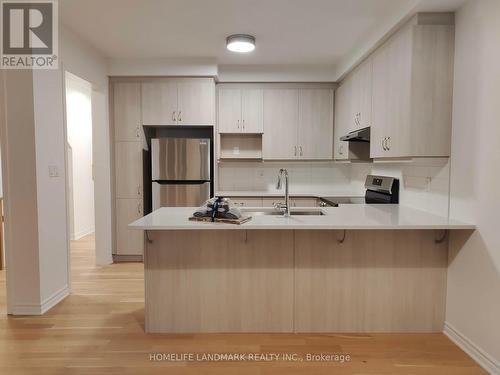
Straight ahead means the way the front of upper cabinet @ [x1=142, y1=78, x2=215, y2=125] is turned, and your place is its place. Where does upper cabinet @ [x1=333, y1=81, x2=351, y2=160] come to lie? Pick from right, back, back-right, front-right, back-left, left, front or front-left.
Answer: left

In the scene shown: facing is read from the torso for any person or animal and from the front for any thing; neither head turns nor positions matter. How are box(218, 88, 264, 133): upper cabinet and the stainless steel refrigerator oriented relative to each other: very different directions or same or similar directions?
same or similar directions

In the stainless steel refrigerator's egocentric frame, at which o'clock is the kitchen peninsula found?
The kitchen peninsula is roughly at 11 o'clock from the stainless steel refrigerator.

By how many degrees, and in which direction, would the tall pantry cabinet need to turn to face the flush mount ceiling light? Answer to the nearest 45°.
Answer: approximately 45° to its left

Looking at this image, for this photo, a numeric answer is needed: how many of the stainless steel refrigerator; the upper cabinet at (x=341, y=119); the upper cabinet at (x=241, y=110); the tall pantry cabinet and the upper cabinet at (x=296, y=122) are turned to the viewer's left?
1

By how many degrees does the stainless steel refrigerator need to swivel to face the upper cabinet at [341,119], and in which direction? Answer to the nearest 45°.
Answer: approximately 90° to its left

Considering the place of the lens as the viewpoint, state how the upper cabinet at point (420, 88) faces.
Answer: facing the viewer and to the left of the viewer

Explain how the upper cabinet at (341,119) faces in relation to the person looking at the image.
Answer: facing to the left of the viewer

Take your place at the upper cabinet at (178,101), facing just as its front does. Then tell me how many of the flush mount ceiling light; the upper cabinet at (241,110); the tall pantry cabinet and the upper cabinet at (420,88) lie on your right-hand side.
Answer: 1

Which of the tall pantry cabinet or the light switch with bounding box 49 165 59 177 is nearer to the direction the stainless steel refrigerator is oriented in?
the light switch

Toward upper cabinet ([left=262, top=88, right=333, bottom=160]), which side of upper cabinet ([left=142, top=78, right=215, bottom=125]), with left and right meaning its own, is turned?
left

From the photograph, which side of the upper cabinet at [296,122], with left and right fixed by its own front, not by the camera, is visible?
front

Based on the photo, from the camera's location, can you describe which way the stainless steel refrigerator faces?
facing the viewer

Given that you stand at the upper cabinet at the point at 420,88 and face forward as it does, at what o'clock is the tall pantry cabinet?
The tall pantry cabinet is roughly at 2 o'clock from the upper cabinet.

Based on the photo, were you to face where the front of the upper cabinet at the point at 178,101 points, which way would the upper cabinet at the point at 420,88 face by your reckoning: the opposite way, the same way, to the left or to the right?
to the right

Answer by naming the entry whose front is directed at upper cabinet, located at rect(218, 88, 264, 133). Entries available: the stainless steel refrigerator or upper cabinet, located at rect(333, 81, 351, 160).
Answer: upper cabinet, located at rect(333, 81, 351, 160)
